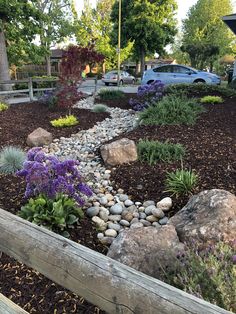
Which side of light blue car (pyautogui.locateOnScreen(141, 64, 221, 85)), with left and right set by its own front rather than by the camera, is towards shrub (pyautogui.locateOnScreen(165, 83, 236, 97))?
right

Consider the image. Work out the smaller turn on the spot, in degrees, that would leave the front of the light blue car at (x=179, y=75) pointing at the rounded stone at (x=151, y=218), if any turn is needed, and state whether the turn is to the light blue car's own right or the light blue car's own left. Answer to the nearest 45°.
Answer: approximately 90° to the light blue car's own right

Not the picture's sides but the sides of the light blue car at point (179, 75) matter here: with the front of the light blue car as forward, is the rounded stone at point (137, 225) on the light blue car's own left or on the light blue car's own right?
on the light blue car's own right

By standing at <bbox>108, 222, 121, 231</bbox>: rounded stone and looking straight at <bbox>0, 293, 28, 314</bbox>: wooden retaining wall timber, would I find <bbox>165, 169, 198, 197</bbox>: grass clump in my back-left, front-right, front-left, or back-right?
back-left

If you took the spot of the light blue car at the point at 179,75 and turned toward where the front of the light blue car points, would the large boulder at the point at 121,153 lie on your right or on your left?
on your right

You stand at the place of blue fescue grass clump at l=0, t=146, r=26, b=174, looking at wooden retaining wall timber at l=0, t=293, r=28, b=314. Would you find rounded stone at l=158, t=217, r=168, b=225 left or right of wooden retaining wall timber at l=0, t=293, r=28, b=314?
left

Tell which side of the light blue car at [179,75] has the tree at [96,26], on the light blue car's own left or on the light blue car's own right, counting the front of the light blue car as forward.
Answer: on the light blue car's own left
